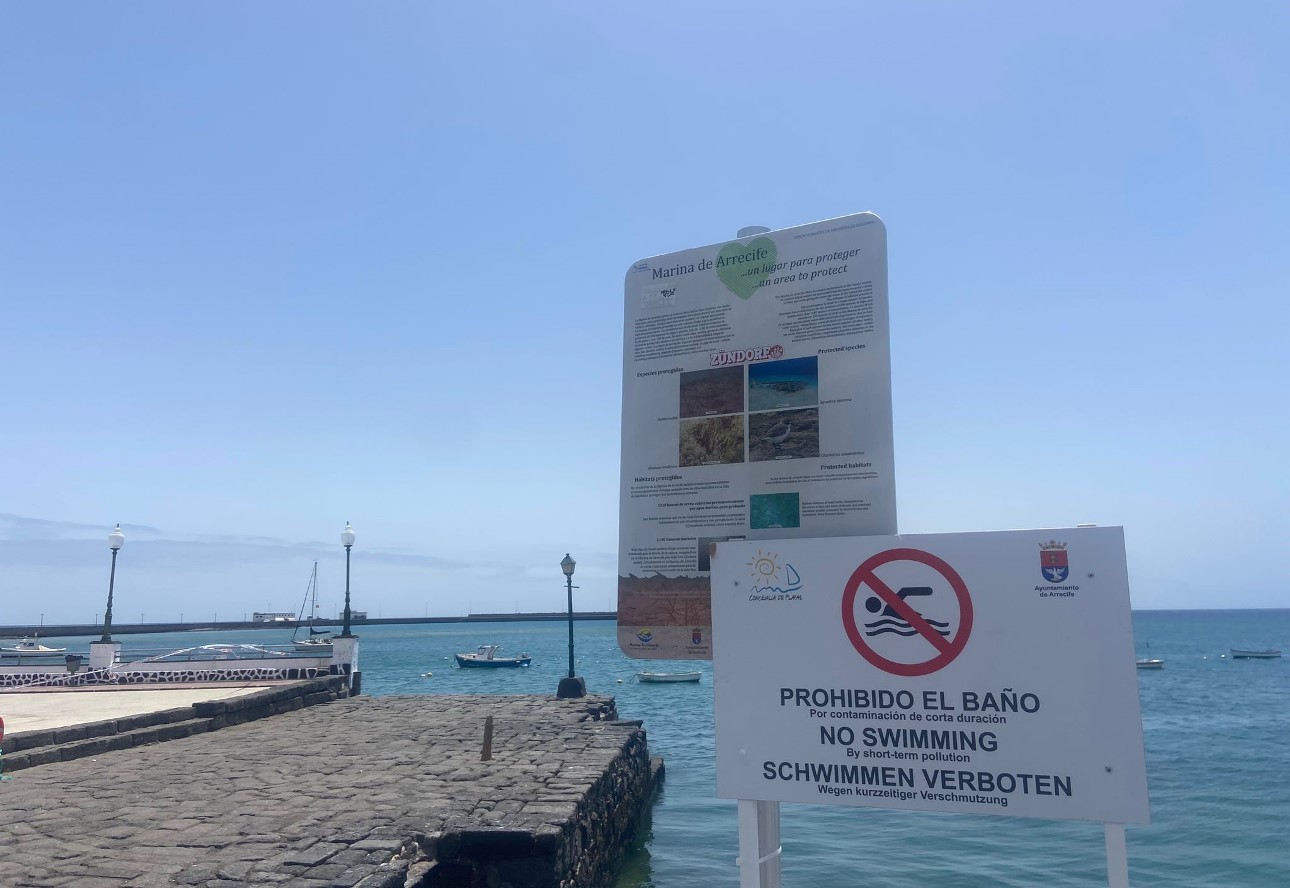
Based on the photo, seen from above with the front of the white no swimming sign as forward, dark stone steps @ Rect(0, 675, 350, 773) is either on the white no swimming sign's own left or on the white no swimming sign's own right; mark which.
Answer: on the white no swimming sign's own right

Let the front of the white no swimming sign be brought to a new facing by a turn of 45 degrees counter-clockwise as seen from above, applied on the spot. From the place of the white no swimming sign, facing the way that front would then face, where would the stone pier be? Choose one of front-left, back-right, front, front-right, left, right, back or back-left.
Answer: back

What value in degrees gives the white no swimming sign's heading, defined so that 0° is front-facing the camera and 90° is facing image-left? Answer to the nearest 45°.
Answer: approximately 0°
